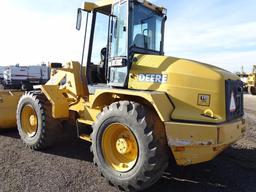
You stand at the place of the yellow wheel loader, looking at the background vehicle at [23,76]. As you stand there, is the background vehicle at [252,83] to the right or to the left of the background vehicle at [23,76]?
right

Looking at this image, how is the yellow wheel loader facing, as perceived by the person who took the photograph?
facing away from the viewer and to the left of the viewer

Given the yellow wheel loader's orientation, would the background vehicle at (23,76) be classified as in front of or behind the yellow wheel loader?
in front

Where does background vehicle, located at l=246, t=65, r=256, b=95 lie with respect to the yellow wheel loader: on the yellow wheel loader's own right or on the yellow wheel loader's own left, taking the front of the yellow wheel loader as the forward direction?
on the yellow wheel loader's own right
